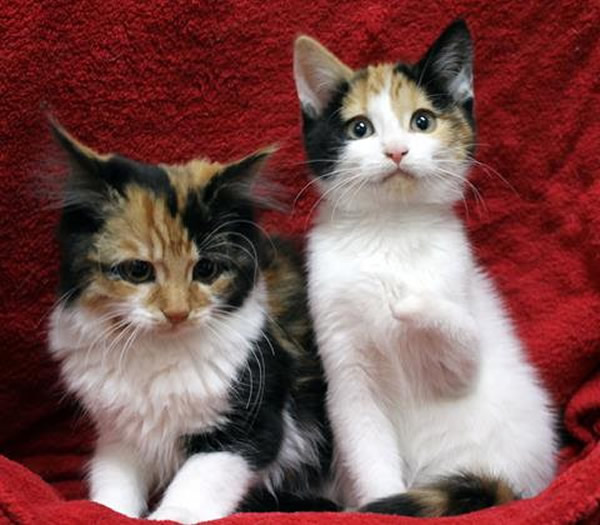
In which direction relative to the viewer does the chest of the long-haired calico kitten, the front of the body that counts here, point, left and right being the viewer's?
facing the viewer and to the left of the viewer

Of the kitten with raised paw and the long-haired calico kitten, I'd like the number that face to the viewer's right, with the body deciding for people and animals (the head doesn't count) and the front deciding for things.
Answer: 0

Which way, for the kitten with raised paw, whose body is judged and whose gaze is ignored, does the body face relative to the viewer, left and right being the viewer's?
facing the viewer

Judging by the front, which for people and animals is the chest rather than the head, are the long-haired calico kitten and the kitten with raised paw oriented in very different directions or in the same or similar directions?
same or similar directions
